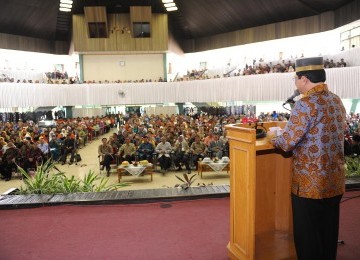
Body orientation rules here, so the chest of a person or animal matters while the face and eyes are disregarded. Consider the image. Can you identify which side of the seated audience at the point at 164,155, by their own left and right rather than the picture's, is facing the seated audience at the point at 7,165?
right

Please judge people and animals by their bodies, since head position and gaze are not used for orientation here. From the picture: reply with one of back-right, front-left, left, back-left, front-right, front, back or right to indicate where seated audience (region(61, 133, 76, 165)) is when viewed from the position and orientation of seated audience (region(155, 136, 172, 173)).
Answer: back-right

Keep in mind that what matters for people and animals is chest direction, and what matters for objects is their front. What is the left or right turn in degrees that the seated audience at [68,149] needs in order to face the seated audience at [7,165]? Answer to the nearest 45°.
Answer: approximately 45° to their right

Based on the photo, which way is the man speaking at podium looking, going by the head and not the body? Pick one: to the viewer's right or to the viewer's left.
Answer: to the viewer's left

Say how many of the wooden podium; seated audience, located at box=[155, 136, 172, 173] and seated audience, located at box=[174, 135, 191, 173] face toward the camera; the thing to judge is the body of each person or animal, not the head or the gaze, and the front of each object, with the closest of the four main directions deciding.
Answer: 2

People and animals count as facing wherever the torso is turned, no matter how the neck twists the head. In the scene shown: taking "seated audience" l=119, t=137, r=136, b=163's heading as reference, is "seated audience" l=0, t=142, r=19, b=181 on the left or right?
on their right

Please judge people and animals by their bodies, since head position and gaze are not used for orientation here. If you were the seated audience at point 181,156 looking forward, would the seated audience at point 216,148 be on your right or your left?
on your left

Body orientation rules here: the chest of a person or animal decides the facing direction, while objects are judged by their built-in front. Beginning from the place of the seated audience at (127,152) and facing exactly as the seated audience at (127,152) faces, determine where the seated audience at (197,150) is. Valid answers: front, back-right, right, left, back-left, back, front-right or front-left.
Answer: left

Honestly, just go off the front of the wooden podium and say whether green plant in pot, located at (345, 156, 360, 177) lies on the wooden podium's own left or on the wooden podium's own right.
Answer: on the wooden podium's own right

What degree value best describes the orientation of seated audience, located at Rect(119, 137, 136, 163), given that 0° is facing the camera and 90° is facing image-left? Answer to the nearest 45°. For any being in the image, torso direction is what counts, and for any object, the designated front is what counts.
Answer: approximately 0°

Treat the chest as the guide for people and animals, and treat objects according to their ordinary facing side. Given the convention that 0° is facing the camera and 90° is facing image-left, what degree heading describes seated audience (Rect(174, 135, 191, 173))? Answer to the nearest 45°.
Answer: approximately 0°

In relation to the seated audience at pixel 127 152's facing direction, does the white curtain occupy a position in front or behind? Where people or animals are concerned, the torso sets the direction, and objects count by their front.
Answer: behind

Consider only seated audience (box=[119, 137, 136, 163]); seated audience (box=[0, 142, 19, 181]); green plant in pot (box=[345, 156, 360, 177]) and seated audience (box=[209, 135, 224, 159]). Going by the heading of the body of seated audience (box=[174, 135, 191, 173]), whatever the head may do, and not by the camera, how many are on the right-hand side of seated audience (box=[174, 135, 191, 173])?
2
